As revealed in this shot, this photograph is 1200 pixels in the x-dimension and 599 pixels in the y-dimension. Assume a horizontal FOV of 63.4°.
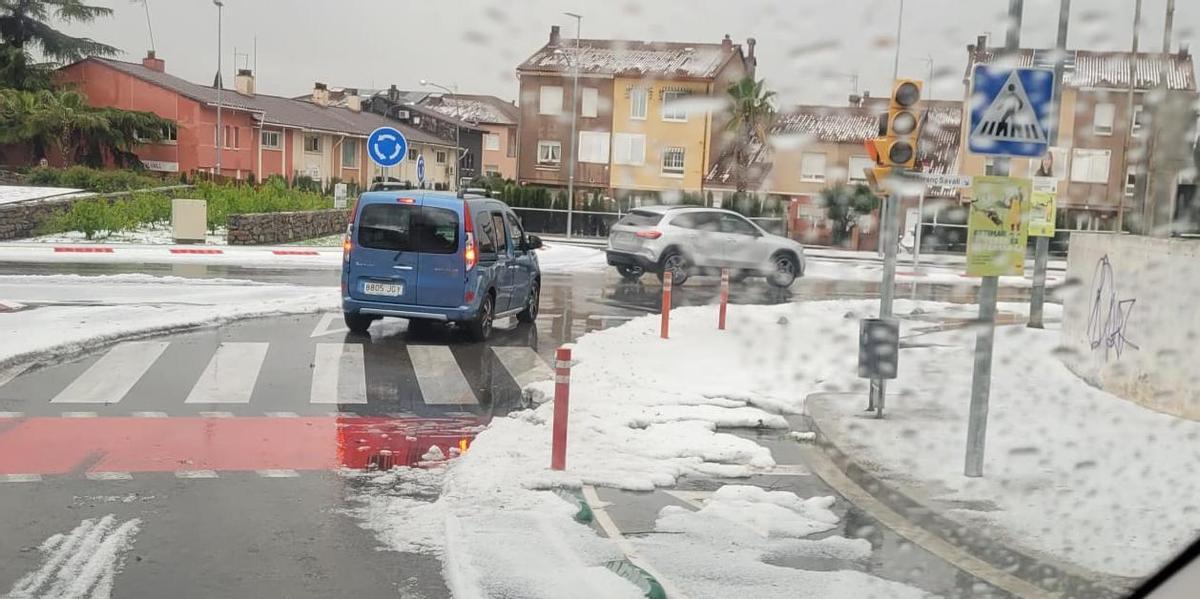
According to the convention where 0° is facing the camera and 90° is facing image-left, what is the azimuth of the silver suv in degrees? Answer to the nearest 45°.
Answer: approximately 225°

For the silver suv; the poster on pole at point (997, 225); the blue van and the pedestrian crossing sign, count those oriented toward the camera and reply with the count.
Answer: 2

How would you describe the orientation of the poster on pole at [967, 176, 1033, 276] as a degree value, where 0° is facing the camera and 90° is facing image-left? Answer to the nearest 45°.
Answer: approximately 0°

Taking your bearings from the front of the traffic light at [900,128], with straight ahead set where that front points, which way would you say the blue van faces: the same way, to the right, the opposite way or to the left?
the opposite way

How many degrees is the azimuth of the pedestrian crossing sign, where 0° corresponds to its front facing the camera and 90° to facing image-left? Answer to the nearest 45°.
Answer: approximately 0°

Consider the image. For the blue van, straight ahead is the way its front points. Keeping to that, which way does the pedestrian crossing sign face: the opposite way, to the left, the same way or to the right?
the opposite way

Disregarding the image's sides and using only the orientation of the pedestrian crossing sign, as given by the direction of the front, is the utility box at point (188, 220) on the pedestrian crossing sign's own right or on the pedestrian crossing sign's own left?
on the pedestrian crossing sign's own right

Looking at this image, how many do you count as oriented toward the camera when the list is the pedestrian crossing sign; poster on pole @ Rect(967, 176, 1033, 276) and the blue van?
2
